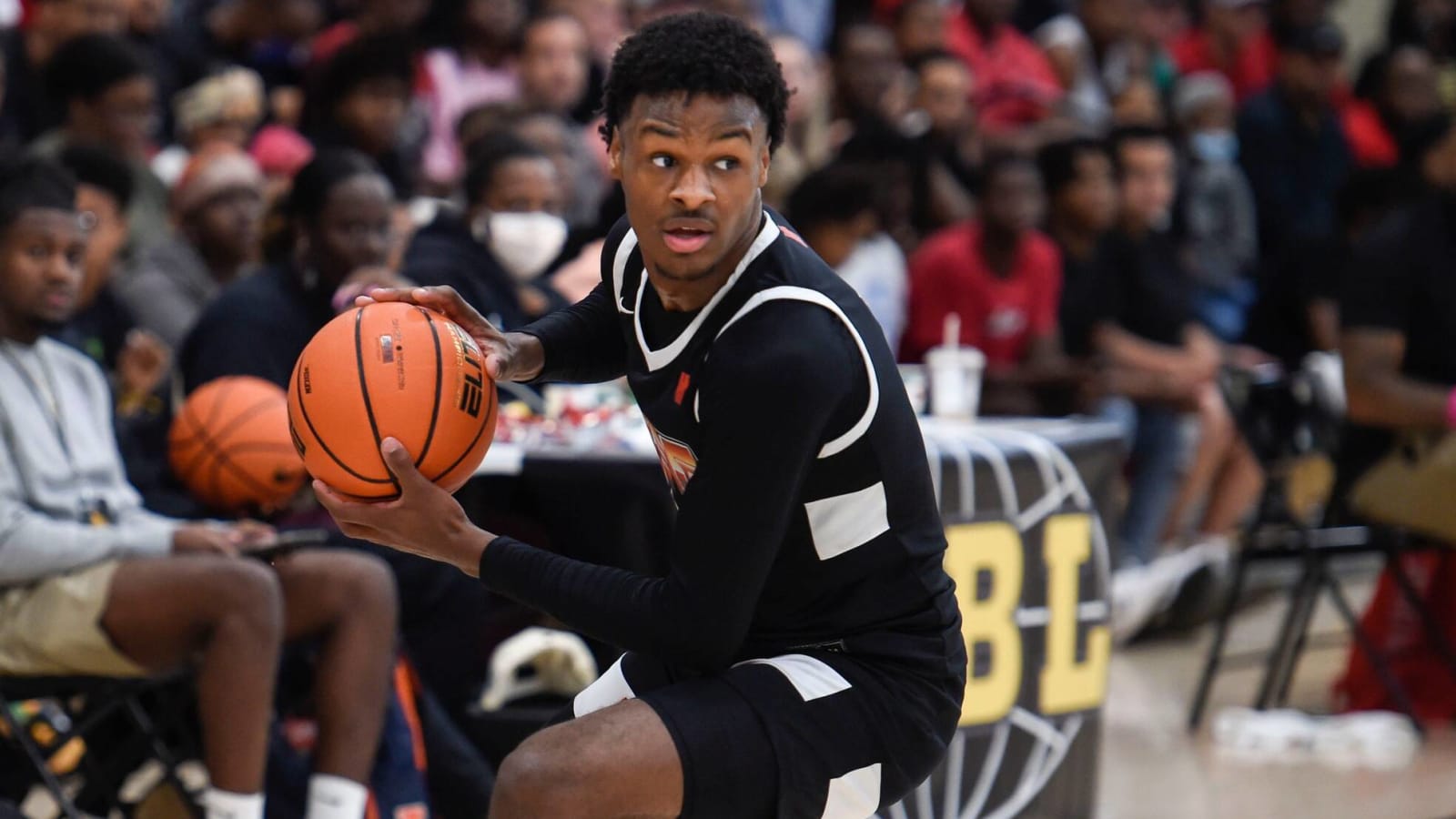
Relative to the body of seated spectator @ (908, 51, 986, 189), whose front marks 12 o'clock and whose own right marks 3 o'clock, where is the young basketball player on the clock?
The young basketball player is roughly at 12 o'clock from the seated spectator.

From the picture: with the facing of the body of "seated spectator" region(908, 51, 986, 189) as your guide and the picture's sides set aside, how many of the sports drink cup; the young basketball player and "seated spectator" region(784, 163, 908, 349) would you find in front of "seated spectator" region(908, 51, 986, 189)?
3

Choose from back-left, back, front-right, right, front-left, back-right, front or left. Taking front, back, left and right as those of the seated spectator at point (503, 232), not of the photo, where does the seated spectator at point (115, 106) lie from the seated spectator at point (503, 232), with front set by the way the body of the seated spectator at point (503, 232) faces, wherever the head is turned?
back

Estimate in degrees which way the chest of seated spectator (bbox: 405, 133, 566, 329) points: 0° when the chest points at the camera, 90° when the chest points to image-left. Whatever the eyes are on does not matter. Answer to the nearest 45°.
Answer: approximately 315°

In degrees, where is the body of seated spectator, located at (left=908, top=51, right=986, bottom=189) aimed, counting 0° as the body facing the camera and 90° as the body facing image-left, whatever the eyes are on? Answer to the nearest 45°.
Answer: approximately 0°

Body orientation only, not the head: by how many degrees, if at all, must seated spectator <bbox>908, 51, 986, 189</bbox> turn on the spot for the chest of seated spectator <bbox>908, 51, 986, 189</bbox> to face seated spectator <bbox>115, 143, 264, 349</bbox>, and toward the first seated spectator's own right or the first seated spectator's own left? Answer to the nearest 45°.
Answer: approximately 45° to the first seated spectator's own right

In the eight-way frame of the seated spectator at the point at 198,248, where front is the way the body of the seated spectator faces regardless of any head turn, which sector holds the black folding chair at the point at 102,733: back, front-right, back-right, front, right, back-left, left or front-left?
front-right

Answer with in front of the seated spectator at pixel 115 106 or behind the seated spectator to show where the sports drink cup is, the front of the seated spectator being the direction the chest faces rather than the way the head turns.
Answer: in front

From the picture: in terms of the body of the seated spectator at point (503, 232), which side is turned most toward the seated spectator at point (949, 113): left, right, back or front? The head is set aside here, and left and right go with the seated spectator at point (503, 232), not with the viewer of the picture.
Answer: left

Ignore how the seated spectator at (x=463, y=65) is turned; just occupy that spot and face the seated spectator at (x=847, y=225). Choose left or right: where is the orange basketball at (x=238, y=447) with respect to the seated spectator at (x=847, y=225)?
right

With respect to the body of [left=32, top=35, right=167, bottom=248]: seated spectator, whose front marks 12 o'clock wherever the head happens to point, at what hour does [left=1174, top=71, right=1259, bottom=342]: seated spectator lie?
[left=1174, top=71, right=1259, bottom=342]: seated spectator is roughly at 10 o'clock from [left=32, top=35, right=167, bottom=248]: seated spectator.

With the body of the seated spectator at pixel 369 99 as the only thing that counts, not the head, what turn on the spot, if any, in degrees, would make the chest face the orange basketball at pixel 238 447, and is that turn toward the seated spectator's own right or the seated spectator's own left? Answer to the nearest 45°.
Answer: approximately 45° to the seated spectator's own right

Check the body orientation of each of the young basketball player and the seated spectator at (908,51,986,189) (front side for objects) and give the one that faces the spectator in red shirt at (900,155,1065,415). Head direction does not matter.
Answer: the seated spectator

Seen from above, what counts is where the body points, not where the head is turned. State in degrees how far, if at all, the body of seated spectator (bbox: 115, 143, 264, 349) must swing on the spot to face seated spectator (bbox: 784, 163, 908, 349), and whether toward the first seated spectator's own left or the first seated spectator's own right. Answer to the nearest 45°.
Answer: approximately 45° to the first seated spectator's own left

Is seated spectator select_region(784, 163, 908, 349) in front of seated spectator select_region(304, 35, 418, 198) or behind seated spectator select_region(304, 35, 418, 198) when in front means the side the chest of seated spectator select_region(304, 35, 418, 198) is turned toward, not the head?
in front
